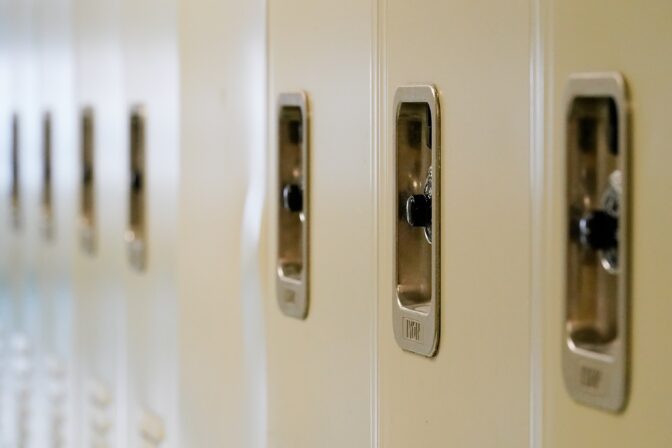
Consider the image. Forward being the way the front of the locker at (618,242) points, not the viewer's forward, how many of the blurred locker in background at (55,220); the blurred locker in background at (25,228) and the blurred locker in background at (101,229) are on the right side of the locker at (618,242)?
3

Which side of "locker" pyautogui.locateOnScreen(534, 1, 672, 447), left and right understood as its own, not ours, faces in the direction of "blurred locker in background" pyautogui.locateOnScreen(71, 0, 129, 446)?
right

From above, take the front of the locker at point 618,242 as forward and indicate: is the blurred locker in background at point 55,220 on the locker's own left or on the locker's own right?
on the locker's own right

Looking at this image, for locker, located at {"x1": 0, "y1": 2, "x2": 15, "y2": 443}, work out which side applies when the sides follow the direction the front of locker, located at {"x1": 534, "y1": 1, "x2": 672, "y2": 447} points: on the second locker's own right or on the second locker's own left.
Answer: on the second locker's own right

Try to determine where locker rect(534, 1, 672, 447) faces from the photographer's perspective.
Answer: facing the viewer and to the left of the viewer

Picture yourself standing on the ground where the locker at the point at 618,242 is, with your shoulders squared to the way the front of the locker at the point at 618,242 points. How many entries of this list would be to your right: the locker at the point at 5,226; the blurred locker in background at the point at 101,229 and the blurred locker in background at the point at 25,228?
3

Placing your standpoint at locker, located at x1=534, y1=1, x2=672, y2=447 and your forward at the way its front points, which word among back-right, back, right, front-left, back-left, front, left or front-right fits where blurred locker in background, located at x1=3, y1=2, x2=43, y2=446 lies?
right
